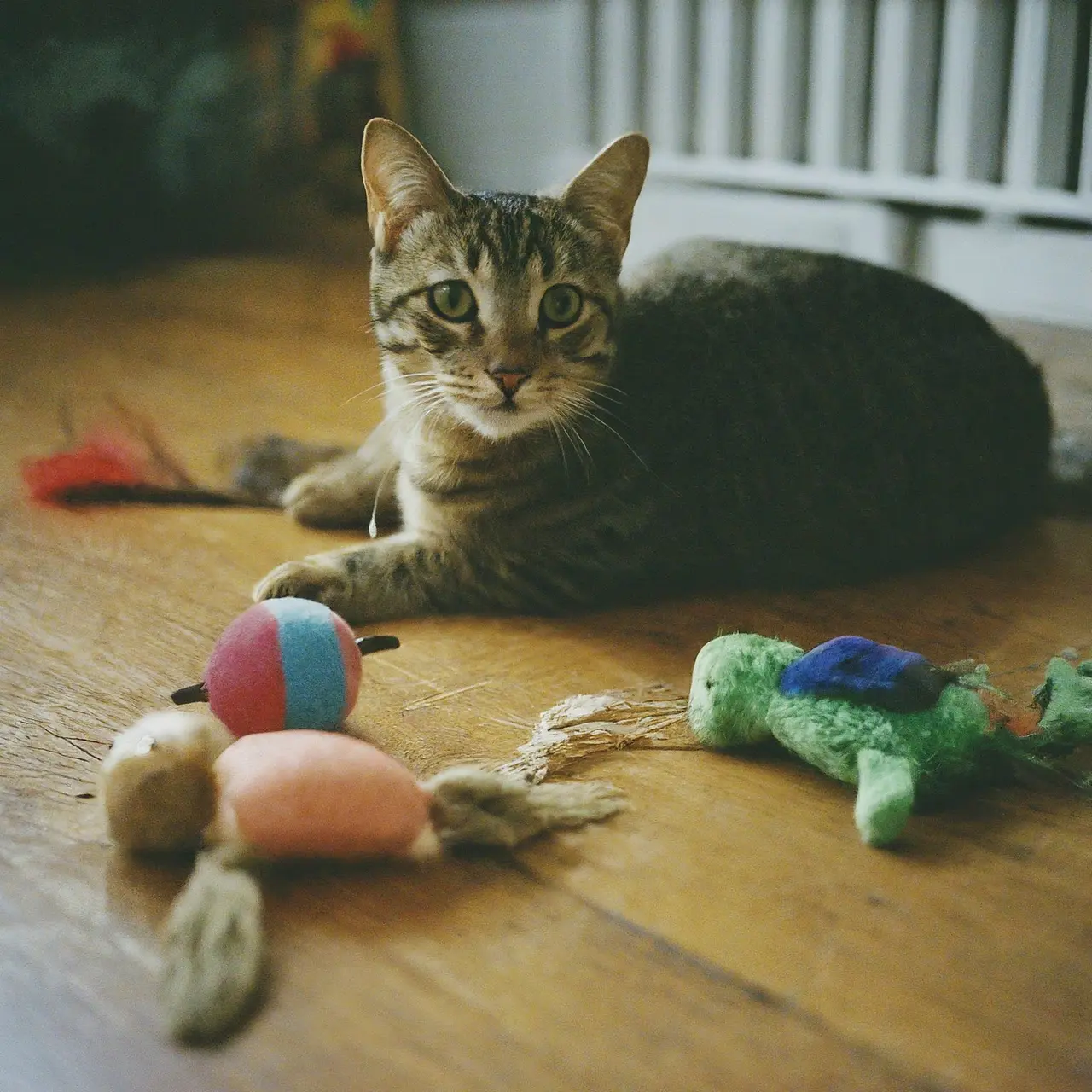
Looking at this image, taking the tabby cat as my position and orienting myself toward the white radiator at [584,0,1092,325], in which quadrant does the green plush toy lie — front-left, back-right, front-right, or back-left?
back-right

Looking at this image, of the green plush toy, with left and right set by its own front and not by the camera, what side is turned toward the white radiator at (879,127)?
right

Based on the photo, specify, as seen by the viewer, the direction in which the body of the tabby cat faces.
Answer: to the viewer's left

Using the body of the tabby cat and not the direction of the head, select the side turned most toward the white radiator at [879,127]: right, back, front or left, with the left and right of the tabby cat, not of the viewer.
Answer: right

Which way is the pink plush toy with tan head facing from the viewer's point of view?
to the viewer's left

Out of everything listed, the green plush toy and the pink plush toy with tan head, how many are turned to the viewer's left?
2

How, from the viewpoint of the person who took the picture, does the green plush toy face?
facing to the left of the viewer
